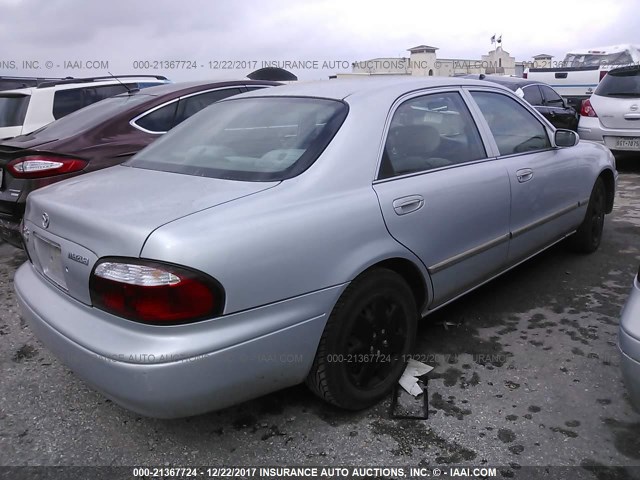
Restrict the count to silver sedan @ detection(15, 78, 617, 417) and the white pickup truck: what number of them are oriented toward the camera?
0

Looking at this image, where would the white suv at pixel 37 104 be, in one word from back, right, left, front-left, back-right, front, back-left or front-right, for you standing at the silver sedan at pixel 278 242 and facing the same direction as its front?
left

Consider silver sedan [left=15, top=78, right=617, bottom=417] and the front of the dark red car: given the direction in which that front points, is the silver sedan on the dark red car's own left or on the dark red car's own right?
on the dark red car's own right

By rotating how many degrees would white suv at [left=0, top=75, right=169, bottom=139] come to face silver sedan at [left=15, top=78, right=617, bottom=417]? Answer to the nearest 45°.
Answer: approximately 135° to its right

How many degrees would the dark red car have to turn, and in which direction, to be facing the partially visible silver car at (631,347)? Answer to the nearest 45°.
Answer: approximately 90° to its right

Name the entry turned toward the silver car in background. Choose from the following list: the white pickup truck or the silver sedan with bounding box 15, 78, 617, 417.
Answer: the silver sedan

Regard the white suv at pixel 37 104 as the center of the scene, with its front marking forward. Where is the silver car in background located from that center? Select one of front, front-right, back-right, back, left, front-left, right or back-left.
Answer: front-right

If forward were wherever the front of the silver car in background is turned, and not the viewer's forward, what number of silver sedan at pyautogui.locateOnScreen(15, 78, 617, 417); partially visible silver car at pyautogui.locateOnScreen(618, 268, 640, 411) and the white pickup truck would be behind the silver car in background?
2

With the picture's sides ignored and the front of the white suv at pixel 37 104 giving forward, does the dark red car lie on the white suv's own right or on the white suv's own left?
on the white suv's own right

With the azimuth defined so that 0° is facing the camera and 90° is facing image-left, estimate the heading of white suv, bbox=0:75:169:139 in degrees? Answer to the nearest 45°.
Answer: approximately 225°

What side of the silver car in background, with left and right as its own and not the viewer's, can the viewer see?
back

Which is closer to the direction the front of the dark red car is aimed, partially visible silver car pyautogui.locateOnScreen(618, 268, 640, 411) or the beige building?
the beige building

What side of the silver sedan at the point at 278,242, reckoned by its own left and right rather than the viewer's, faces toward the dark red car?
left
